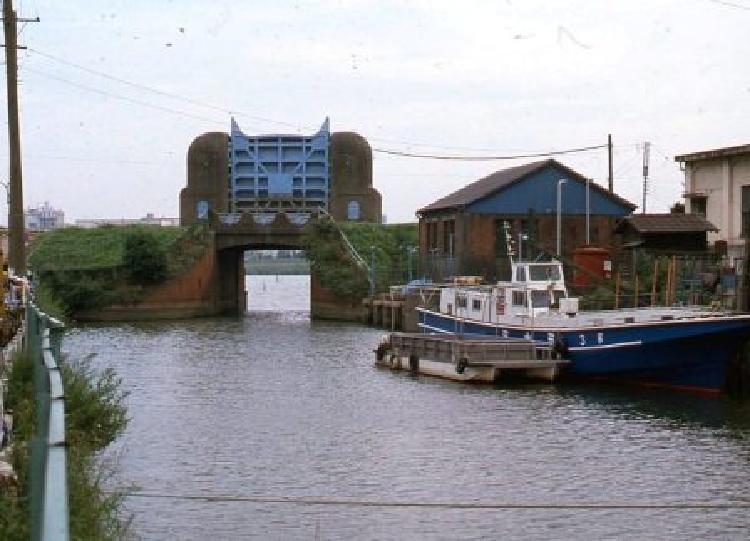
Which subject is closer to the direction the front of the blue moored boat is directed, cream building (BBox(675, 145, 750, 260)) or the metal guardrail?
the metal guardrail

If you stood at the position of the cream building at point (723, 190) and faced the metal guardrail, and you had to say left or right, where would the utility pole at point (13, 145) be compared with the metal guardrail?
right
